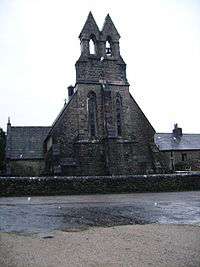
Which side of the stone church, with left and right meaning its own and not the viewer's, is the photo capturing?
front

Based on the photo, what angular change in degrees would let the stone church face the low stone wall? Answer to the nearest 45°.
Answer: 0° — it already faces it
